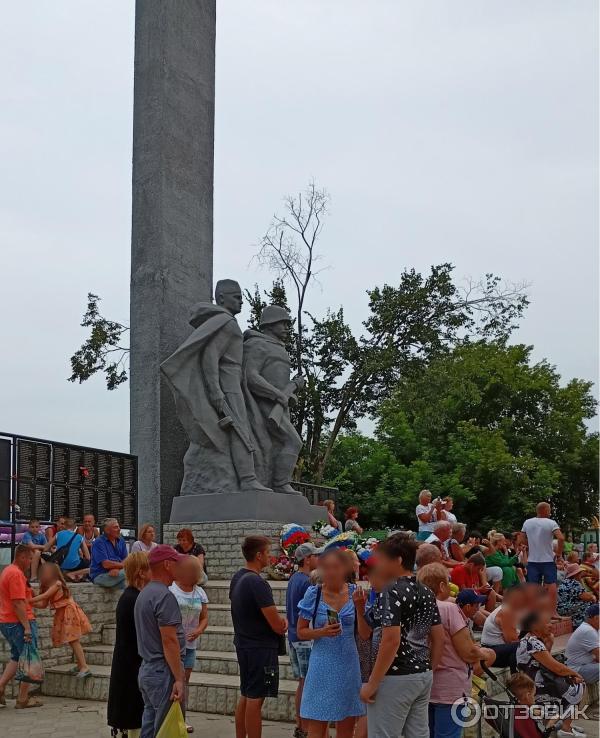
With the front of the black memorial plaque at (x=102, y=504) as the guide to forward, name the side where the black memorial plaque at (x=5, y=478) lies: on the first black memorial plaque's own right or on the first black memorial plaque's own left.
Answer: on the first black memorial plaque's own right

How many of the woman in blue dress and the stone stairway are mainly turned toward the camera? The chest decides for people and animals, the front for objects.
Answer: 2

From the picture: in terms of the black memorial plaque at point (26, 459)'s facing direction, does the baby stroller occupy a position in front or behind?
in front

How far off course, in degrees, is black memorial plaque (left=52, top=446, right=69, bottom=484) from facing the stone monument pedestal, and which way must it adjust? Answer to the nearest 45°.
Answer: approximately 45° to its left

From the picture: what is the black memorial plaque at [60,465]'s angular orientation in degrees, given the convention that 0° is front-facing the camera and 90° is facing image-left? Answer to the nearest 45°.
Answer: approximately 315°

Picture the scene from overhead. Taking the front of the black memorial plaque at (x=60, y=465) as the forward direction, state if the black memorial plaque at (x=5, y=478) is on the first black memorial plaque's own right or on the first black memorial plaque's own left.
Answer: on the first black memorial plaque's own right

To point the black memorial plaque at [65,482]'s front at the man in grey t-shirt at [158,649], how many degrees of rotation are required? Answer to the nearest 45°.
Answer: approximately 45° to its right

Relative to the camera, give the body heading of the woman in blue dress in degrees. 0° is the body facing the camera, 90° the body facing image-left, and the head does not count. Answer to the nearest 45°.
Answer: approximately 0°

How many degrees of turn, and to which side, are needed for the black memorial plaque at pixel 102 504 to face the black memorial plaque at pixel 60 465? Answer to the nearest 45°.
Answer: approximately 90° to its right

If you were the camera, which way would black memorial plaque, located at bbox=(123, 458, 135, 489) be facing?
facing the viewer and to the right of the viewer

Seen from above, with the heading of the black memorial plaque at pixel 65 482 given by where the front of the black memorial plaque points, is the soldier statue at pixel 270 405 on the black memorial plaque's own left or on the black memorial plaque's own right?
on the black memorial plaque's own left

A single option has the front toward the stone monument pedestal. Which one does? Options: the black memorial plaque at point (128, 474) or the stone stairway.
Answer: the black memorial plaque

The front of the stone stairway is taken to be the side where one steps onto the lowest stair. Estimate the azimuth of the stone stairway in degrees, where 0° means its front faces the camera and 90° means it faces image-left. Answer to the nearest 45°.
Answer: approximately 0°
